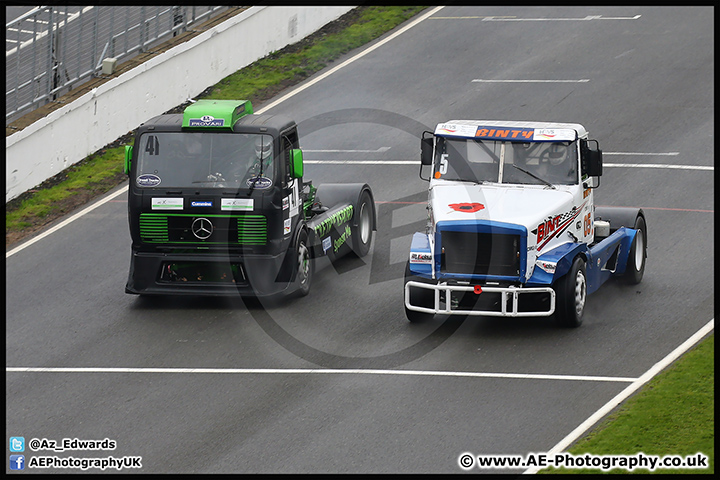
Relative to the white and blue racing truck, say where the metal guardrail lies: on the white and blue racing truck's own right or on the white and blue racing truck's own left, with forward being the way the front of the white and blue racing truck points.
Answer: on the white and blue racing truck's own right

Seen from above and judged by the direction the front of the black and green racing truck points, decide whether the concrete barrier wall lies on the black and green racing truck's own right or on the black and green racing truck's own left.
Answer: on the black and green racing truck's own right

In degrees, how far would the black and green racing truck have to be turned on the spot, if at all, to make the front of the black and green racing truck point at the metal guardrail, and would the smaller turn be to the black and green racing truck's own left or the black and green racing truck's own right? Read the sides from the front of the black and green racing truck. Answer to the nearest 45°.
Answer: approximately 135° to the black and green racing truck's own right

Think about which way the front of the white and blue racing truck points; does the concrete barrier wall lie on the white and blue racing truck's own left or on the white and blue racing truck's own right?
on the white and blue racing truck's own right

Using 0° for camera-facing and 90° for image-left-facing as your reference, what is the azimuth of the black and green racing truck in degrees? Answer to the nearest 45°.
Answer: approximately 45°

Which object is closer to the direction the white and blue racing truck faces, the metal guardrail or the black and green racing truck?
the black and green racing truck

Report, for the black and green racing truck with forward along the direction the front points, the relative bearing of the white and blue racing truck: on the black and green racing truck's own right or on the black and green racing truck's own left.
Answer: on the black and green racing truck's own left

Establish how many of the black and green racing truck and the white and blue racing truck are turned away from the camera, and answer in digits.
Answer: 0

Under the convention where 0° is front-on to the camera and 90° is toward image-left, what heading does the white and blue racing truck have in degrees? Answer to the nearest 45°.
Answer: approximately 45°

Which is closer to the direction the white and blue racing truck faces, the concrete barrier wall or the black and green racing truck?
the black and green racing truck
